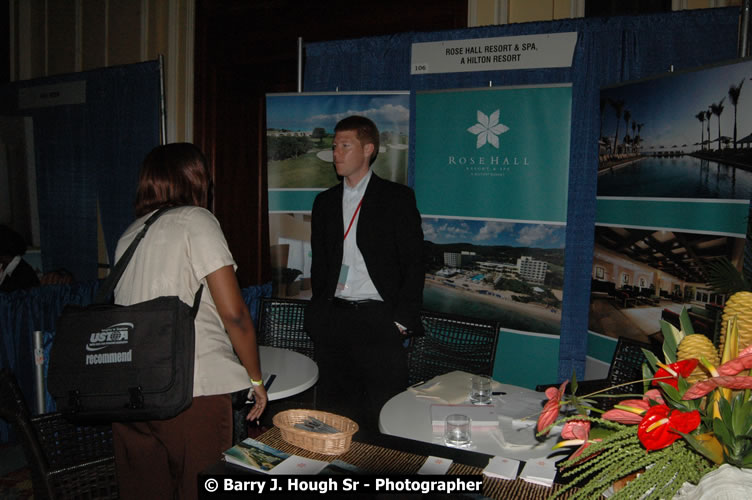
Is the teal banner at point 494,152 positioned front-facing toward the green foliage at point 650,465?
yes

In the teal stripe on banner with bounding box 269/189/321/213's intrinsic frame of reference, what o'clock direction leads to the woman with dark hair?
The woman with dark hair is roughly at 12 o'clock from the teal stripe on banner.

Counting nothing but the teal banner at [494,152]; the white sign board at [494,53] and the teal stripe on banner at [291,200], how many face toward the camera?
3

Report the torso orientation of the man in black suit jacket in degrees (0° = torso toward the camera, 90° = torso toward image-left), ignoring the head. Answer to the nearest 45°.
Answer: approximately 45°

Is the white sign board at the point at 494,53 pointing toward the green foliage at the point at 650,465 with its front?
yes

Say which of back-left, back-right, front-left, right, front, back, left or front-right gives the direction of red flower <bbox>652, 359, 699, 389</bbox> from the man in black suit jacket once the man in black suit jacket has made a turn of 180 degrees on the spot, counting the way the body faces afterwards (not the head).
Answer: back-right

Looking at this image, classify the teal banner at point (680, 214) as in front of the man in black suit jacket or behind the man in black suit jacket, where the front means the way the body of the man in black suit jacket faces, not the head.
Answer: behind

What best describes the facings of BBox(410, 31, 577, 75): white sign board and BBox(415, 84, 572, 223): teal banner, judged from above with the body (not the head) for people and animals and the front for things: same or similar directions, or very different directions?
same or similar directions

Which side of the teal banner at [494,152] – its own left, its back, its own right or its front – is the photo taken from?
front

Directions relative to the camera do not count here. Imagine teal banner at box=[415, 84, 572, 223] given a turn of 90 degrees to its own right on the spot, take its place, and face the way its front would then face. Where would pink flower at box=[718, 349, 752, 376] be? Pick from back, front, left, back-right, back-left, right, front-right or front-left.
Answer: left

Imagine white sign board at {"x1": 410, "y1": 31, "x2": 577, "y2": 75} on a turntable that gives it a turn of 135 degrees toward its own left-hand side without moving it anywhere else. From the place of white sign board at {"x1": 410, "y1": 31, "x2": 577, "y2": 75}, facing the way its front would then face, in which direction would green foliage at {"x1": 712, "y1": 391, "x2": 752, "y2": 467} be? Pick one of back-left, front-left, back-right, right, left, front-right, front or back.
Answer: back-right

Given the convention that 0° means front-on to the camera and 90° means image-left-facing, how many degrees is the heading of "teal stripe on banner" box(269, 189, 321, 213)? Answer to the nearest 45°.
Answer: approximately 0°

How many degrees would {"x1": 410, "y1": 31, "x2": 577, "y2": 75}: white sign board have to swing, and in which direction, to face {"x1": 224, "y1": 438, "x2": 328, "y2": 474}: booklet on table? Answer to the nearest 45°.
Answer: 0° — it already faces it

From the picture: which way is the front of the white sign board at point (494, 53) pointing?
toward the camera

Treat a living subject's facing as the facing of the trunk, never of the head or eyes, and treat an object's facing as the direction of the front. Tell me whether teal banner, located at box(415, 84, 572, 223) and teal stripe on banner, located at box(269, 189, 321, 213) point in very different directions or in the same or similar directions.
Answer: same or similar directions

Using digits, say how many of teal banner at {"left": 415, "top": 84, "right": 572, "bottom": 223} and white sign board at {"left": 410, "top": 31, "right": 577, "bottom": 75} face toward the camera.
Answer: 2

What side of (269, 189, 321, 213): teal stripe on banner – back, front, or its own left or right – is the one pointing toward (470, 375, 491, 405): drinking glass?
front
